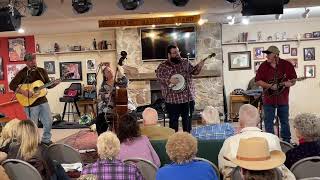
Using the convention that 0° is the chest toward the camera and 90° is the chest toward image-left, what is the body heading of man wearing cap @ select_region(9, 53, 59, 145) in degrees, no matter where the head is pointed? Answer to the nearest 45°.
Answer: approximately 315°

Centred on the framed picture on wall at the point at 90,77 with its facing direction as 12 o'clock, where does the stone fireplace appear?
The stone fireplace is roughly at 10 o'clock from the framed picture on wall.

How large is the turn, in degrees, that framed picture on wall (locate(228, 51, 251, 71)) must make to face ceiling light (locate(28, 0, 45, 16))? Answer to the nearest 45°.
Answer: approximately 45° to its right

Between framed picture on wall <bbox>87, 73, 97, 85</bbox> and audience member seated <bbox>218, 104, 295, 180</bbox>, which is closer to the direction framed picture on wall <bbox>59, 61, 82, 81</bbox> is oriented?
the audience member seated

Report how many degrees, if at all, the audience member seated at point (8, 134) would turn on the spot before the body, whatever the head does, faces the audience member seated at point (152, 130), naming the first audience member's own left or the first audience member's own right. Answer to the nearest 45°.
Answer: approximately 45° to the first audience member's own right

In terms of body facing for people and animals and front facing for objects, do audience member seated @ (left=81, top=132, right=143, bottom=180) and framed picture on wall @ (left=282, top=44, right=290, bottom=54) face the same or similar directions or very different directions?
very different directions

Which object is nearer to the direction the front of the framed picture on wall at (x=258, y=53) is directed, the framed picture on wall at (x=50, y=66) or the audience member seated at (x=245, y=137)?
the audience member seated

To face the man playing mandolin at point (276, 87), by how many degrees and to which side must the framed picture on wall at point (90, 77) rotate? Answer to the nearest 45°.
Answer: approximately 45° to its left

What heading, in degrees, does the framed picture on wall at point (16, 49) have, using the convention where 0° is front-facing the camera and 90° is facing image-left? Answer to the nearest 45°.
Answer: approximately 0°

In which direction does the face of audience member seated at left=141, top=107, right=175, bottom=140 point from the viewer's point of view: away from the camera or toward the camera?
away from the camera

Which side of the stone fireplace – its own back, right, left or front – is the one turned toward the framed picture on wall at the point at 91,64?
right

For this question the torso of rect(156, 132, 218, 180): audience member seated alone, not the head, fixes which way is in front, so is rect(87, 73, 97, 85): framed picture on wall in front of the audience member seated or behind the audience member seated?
in front

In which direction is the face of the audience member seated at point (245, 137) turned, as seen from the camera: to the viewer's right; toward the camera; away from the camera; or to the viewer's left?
away from the camera

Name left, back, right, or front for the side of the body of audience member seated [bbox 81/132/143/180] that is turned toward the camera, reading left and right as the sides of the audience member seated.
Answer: back

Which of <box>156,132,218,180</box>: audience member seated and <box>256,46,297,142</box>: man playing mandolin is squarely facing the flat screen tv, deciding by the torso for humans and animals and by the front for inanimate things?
the audience member seated

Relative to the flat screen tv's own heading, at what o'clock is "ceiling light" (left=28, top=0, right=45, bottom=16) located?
The ceiling light is roughly at 1 o'clock from the flat screen tv.

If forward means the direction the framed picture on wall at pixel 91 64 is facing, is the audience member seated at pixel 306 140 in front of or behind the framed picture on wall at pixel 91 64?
in front

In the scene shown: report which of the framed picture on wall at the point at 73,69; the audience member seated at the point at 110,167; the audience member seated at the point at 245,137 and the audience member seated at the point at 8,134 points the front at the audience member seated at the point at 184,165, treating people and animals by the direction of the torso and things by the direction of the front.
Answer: the framed picture on wall

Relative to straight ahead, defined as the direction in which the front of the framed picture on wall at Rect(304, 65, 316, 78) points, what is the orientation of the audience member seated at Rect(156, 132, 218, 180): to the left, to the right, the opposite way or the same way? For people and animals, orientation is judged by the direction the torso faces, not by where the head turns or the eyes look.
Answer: the opposite way
